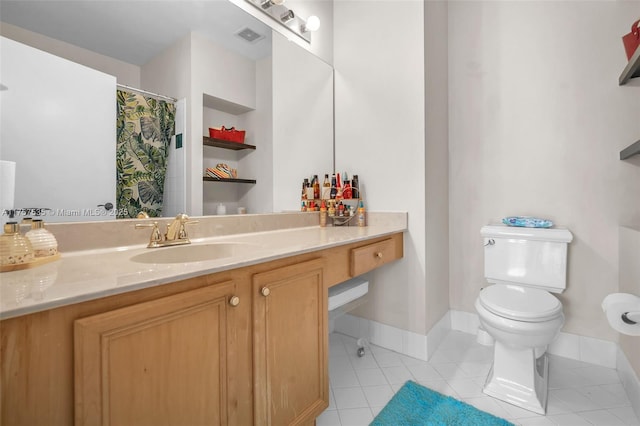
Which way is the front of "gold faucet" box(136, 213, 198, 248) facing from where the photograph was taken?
facing the viewer and to the right of the viewer
